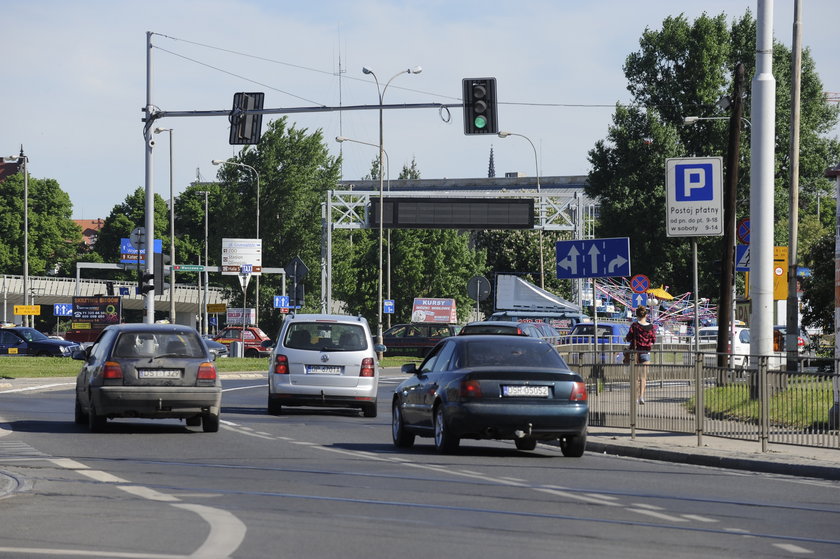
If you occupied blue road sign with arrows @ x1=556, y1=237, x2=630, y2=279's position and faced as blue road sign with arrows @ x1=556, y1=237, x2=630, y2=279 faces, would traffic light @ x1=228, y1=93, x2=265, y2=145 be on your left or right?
on your right

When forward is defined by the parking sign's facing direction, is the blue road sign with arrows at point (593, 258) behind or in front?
behind

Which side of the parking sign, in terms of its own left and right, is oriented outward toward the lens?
front

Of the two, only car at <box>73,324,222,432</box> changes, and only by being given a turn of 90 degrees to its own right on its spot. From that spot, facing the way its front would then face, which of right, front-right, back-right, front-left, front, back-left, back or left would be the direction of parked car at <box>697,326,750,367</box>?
front-left

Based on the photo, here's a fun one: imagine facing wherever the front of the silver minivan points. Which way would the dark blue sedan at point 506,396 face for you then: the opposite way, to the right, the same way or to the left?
the same way

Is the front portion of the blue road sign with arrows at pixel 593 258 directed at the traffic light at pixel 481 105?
no

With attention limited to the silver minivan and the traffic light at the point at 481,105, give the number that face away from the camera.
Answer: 1

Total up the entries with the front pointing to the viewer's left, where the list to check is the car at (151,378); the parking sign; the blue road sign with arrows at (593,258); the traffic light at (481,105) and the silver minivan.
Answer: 0

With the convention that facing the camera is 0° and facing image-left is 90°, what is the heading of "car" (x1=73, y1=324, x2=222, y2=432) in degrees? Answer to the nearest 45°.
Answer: approximately 180°

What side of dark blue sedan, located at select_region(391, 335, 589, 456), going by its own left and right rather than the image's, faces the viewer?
back

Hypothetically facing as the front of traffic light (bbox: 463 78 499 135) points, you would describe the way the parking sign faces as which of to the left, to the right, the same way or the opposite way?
the same way

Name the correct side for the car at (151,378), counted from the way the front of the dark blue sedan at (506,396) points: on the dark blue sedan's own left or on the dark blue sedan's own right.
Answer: on the dark blue sedan's own left

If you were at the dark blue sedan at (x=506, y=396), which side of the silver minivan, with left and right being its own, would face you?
back

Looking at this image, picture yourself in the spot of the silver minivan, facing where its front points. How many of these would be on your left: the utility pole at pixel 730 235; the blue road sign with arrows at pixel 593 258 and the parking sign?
0
